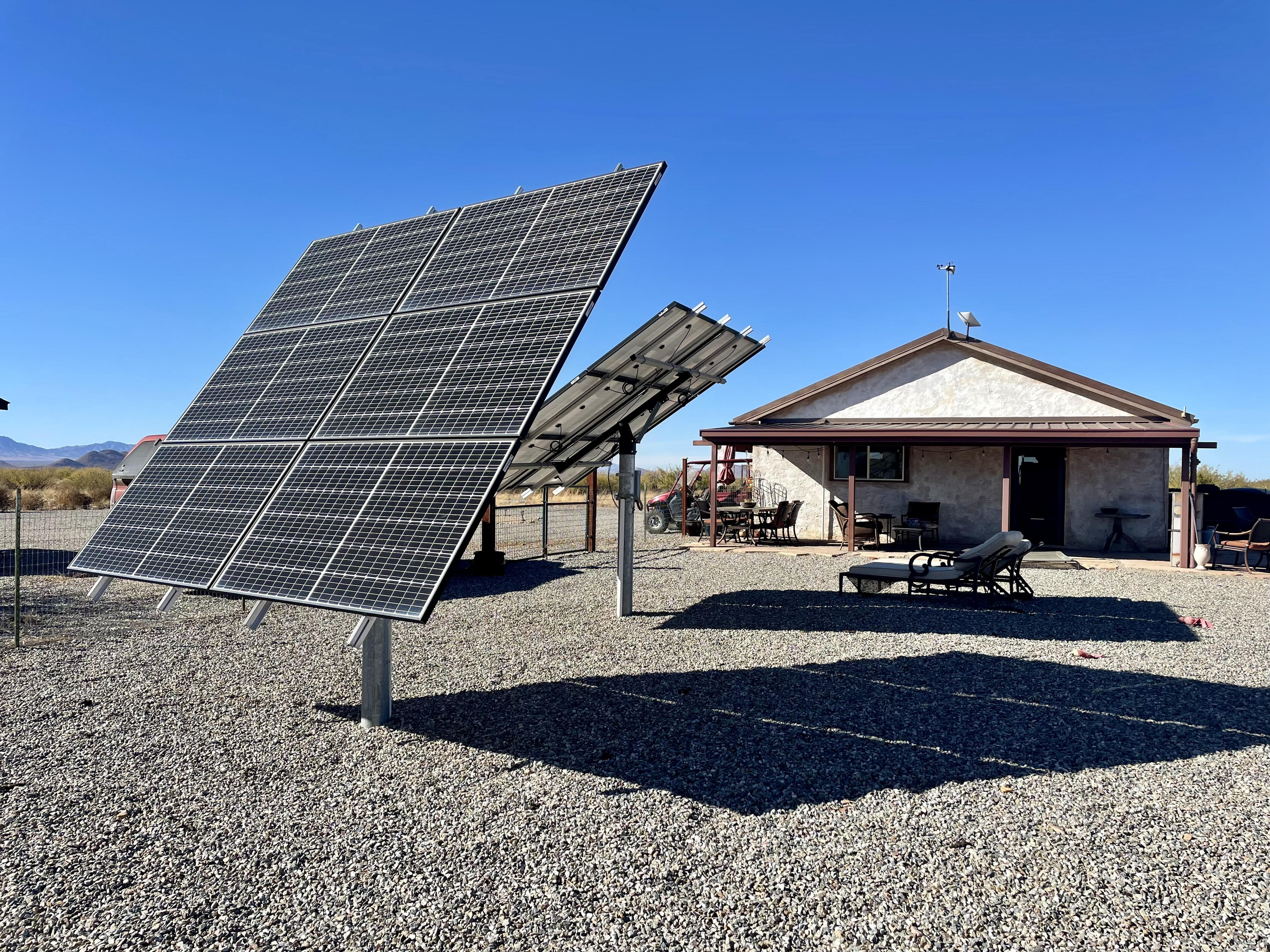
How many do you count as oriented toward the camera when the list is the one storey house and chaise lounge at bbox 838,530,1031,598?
1

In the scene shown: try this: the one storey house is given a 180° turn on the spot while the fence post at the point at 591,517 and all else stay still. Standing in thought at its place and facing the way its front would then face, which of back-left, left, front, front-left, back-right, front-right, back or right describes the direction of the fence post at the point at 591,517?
back-left

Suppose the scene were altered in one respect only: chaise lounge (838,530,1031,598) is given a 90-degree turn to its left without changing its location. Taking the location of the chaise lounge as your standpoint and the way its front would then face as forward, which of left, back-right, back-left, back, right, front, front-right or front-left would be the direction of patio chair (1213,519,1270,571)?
back-left

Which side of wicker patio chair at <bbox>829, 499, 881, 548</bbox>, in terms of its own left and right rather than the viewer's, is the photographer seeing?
right

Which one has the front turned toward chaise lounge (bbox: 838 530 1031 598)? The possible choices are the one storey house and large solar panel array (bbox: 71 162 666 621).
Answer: the one storey house

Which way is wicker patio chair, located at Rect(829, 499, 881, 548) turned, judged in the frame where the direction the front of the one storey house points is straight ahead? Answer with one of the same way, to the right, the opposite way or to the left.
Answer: to the left

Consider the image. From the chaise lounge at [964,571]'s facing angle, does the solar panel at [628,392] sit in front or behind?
in front

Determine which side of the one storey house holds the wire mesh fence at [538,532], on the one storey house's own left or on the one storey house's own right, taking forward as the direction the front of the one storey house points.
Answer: on the one storey house's own right

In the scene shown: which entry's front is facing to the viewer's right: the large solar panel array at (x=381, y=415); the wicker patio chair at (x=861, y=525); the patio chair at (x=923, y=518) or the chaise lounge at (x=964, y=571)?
the wicker patio chair

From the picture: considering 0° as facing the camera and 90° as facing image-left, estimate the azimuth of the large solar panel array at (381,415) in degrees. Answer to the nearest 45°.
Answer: approximately 45°

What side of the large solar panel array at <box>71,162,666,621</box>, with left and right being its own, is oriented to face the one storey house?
back

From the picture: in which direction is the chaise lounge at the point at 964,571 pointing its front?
to the viewer's left

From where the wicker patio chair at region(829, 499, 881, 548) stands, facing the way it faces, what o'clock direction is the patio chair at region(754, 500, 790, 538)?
The patio chair is roughly at 6 o'clock from the wicker patio chair.

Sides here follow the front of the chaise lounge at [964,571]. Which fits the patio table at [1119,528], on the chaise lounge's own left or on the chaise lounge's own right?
on the chaise lounge's own right

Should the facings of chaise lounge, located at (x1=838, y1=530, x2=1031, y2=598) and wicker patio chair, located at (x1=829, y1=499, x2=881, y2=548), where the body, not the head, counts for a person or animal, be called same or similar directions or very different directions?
very different directions
